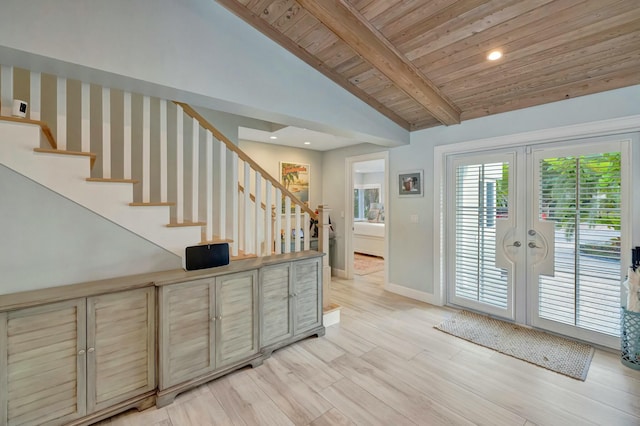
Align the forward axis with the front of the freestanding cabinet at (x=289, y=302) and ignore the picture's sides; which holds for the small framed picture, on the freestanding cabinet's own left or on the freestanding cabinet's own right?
on the freestanding cabinet's own left

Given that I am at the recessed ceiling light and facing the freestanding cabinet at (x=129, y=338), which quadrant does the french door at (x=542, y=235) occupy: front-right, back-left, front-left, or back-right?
back-right

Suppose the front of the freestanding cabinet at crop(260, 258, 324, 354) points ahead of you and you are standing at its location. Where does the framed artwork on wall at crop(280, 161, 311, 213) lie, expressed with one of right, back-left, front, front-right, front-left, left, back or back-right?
back-left

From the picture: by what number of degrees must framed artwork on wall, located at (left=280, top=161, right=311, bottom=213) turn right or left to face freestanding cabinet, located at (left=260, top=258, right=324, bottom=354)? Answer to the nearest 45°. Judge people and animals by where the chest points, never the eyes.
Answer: approximately 45° to its right

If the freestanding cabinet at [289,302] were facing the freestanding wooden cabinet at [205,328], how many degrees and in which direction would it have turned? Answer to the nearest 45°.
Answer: approximately 90° to its right

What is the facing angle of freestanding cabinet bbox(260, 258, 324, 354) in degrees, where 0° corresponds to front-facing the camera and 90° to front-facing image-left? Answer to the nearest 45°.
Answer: approximately 315°

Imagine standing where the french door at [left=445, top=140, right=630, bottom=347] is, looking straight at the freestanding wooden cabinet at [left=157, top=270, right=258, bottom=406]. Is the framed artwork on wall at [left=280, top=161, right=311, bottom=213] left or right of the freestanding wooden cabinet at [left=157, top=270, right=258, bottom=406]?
right
